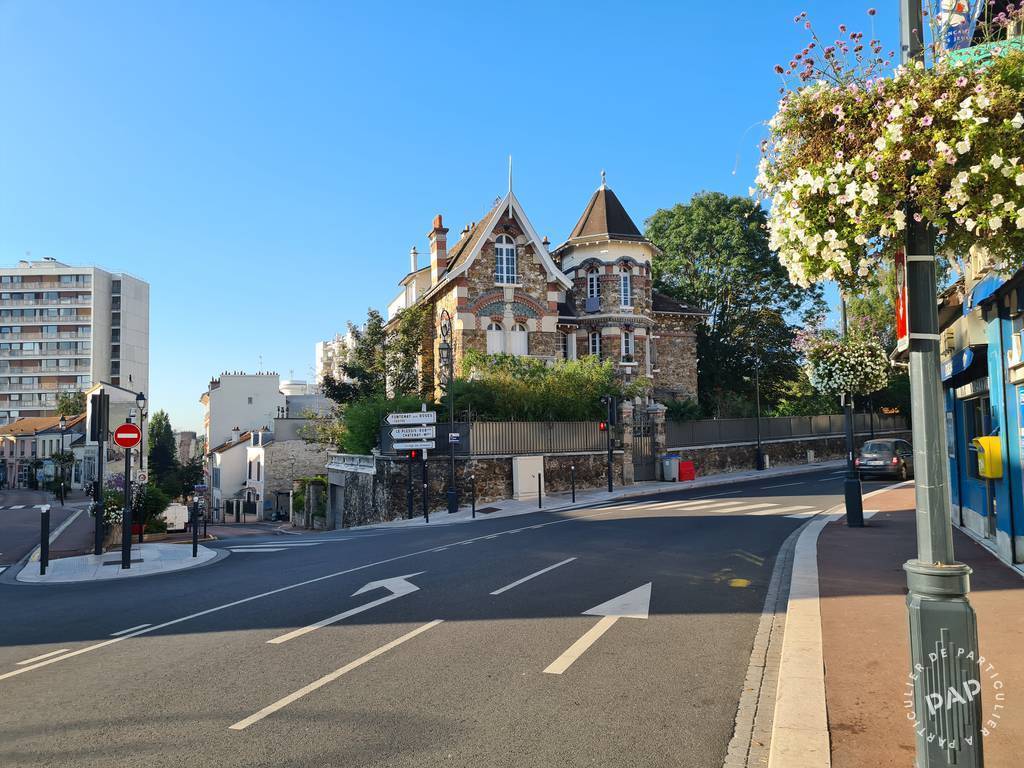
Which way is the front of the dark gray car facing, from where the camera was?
facing away from the viewer and to the right of the viewer

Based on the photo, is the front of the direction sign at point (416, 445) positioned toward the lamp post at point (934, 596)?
yes

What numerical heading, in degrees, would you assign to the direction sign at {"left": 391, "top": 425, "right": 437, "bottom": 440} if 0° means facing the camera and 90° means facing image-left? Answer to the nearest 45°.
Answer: approximately 0°

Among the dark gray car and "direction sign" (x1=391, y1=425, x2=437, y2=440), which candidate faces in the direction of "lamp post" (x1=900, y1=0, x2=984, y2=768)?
the direction sign

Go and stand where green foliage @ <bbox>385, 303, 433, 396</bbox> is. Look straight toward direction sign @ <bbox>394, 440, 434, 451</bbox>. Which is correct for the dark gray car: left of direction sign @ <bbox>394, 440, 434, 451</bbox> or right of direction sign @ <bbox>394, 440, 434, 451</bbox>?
left

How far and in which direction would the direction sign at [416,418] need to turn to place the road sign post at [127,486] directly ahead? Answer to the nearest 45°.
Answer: approximately 45° to its right

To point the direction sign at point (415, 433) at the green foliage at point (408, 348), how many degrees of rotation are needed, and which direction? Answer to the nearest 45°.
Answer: approximately 180°

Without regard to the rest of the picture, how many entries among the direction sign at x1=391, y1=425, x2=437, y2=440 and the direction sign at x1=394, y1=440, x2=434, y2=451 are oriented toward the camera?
2

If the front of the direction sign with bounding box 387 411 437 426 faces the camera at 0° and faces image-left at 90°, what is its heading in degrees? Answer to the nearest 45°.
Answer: approximately 0°

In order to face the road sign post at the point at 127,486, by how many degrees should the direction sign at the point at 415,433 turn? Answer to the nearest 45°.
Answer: approximately 45° to its right

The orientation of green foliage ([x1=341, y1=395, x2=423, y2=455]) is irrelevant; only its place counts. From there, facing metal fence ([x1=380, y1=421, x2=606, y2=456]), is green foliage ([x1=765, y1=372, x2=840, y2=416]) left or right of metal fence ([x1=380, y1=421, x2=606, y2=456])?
left
